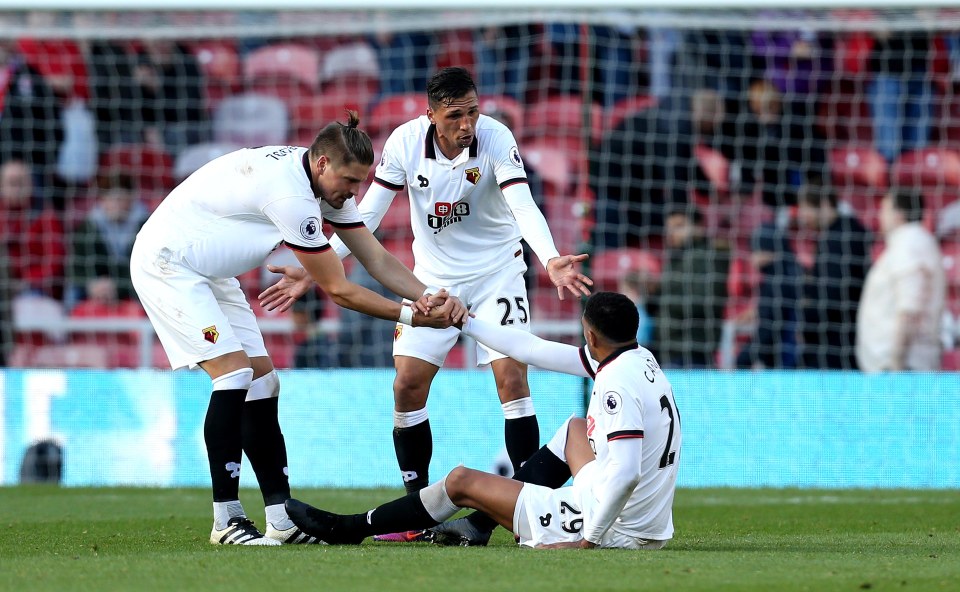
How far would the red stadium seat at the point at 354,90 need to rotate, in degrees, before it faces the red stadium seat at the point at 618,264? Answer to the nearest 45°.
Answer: approximately 45° to its left

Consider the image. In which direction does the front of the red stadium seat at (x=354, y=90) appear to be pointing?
toward the camera

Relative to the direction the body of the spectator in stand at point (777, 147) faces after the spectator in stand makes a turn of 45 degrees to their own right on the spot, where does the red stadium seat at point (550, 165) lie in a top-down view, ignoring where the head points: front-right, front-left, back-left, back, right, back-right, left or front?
front

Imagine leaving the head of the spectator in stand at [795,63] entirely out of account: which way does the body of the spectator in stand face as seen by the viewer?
toward the camera

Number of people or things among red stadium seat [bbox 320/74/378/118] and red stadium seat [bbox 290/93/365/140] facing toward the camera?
2

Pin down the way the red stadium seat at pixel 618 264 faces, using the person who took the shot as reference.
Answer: facing the viewer

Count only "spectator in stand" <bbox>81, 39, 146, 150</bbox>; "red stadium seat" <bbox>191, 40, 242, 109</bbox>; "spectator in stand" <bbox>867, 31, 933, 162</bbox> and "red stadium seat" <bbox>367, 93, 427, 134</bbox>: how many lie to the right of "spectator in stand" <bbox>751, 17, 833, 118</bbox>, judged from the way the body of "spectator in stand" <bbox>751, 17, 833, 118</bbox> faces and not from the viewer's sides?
3

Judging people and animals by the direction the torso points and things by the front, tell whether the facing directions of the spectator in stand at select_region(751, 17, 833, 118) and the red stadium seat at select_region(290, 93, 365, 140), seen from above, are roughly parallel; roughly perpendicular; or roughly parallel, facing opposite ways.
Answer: roughly parallel

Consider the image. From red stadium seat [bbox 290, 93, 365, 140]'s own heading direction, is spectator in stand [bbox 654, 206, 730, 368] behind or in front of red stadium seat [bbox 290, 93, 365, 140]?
in front

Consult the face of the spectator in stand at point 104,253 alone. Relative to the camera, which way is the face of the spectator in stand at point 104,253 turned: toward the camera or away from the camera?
toward the camera
